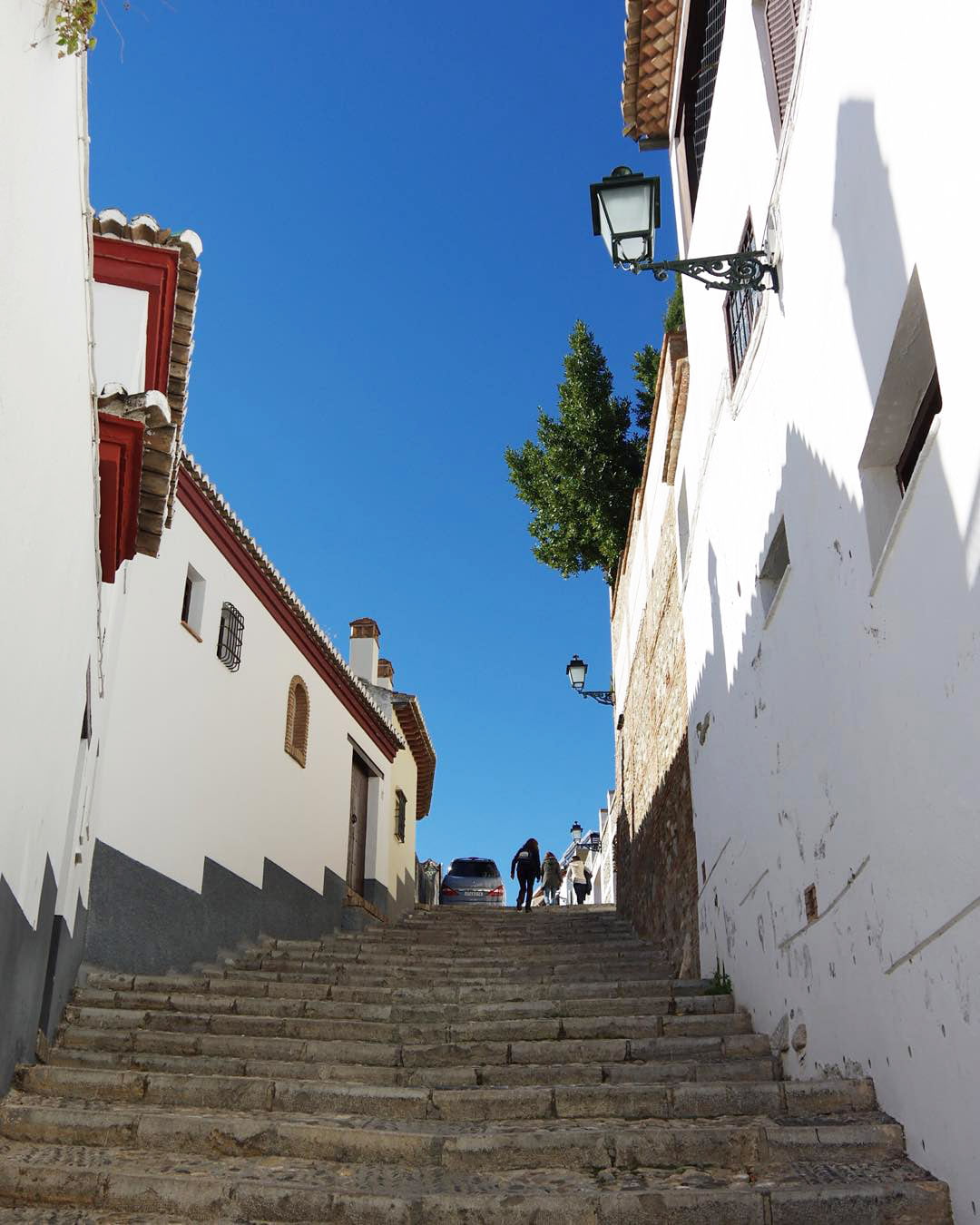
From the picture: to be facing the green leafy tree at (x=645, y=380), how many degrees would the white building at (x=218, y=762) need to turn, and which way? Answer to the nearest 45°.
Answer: approximately 90° to its left

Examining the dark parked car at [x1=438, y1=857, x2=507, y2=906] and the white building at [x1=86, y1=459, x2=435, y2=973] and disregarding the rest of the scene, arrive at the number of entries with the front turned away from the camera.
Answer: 1

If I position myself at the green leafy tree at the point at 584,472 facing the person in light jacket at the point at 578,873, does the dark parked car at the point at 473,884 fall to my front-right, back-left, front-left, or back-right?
front-left

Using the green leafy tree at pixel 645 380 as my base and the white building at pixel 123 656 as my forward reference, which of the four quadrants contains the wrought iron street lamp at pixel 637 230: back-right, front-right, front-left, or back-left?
front-left

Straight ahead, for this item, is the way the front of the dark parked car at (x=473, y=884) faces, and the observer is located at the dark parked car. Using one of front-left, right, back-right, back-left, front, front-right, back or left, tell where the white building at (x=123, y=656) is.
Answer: back

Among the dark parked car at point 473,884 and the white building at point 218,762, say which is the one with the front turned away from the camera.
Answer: the dark parked car

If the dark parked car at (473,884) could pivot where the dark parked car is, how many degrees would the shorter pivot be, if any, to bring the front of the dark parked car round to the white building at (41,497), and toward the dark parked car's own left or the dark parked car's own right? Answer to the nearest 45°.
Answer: approximately 180°

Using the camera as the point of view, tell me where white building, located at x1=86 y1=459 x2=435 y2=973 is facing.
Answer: facing the viewer and to the right of the viewer

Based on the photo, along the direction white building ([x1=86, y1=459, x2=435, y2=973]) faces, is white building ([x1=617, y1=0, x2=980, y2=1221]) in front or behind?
in front

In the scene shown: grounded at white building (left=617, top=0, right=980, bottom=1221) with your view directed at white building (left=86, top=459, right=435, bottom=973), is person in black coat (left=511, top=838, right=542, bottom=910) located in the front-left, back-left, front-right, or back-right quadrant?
front-right

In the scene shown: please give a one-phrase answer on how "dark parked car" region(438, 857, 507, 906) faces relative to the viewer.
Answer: facing away from the viewer
